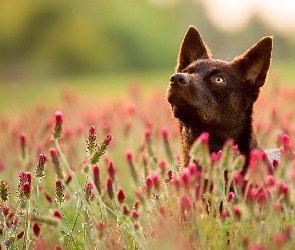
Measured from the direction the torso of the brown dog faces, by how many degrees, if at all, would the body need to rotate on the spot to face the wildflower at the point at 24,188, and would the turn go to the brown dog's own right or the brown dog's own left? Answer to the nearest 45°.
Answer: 0° — it already faces it

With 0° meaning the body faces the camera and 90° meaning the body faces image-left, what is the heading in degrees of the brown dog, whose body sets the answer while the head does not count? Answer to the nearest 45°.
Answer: approximately 45°

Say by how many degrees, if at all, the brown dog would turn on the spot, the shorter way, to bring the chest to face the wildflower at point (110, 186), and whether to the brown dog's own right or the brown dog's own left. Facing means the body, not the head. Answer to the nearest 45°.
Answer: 0° — it already faces it
